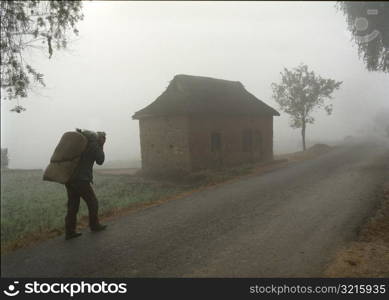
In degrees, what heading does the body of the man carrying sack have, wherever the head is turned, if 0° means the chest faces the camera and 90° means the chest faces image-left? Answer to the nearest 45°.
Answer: approximately 270°

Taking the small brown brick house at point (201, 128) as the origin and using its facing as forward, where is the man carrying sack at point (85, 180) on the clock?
The man carrying sack is roughly at 2 o'clock from the small brown brick house.
